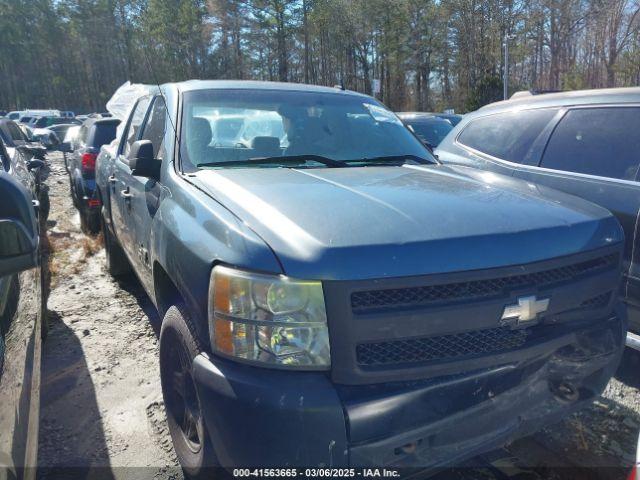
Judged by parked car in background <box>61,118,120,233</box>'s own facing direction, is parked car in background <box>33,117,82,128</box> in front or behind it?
in front

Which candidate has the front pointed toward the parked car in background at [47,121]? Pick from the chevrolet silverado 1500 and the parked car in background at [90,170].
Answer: the parked car in background at [90,170]

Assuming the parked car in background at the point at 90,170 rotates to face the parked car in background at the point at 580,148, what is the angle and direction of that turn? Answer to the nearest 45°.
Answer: approximately 135° to its right

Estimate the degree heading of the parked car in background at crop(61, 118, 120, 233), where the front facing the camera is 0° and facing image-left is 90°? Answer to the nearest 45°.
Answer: approximately 180°

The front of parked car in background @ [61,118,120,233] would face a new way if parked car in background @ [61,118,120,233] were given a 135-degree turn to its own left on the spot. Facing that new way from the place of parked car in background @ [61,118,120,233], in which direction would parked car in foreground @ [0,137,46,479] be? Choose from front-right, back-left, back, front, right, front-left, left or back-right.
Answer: front-left

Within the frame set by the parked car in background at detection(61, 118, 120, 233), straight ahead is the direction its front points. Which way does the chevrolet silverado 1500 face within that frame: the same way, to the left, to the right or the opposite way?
the opposite way

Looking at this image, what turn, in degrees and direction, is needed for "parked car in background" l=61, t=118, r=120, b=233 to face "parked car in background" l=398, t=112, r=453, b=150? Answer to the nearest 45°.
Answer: approximately 90° to its right

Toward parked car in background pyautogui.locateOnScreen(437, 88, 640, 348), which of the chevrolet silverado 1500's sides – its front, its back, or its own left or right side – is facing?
left

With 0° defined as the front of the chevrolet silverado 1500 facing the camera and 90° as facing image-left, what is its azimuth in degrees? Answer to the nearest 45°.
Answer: approximately 315°

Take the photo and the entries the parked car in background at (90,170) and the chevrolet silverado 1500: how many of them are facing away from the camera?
1

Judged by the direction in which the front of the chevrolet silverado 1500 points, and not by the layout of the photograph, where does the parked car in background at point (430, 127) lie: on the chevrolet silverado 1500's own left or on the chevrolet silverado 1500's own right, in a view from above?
on the chevrolet silverado 1500's own left

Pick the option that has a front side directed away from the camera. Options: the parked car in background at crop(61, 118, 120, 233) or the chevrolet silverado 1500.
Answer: the parked car in background

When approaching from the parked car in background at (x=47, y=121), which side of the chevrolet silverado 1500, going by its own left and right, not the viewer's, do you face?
back
